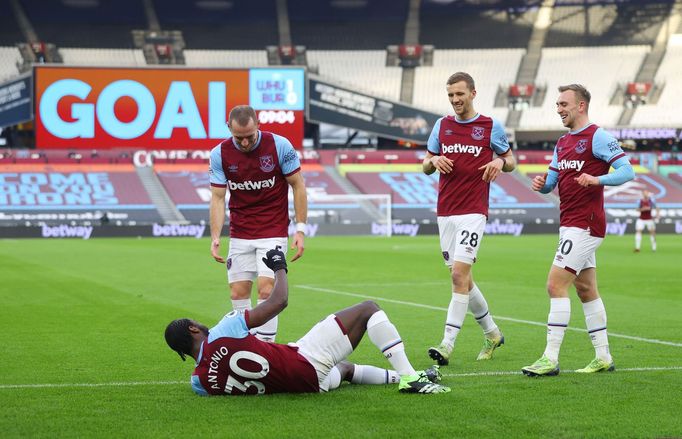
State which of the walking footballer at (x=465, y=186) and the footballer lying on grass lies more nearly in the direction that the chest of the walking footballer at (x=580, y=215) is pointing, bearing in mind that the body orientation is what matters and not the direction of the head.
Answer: the footballer lying on grass

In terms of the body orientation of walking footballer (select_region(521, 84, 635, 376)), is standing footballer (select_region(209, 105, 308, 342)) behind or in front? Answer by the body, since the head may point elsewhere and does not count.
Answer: in front

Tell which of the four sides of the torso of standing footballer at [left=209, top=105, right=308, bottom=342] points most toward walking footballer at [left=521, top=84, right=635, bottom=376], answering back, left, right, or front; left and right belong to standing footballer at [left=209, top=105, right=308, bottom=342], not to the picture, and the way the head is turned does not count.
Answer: left

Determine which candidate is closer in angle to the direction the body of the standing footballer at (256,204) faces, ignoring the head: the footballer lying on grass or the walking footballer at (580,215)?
the footballer lying on grass

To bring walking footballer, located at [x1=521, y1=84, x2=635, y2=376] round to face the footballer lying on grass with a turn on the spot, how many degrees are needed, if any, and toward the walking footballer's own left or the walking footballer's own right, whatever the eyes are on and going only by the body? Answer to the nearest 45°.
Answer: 0° — they already face them

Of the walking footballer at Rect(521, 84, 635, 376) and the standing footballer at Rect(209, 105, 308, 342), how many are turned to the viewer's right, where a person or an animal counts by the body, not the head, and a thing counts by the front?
0

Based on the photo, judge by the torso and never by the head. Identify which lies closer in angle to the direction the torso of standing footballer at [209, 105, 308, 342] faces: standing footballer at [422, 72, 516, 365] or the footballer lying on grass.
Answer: the footballer lying on grass

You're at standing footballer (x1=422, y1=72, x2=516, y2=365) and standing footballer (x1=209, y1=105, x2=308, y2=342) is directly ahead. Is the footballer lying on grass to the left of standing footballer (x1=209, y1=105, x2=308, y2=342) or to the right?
left

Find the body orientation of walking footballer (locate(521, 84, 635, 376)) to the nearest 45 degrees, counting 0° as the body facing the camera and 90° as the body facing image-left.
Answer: approximately 45°

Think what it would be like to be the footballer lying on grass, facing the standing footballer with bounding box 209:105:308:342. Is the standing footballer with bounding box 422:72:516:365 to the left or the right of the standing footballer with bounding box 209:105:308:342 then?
right

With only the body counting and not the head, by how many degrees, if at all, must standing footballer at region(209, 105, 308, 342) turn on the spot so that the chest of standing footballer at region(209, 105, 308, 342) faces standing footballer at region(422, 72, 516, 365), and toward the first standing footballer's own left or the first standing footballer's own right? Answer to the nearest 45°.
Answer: approximately 90° to the first standing footballer's own left
